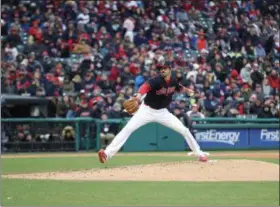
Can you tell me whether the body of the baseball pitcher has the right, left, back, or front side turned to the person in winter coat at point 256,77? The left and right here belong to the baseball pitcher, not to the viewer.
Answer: back

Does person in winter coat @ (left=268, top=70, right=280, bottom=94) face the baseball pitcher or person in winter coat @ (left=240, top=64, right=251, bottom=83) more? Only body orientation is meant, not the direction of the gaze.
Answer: the baseball pitcher

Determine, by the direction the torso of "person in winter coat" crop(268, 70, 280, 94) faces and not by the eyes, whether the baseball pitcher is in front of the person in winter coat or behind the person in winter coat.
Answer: in front

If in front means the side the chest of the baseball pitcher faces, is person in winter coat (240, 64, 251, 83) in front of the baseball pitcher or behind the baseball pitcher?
behind

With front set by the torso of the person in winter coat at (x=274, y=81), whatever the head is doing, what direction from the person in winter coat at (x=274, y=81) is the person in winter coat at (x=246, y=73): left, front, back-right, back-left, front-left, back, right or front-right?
right

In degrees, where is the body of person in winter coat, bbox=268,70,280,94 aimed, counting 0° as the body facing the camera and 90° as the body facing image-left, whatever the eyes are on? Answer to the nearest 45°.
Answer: approximately 0°

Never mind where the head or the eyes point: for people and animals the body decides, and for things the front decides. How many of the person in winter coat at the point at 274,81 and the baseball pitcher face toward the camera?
2

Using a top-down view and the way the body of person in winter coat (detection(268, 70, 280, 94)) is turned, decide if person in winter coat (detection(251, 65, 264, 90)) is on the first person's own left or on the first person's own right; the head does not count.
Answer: on the first person's own right
